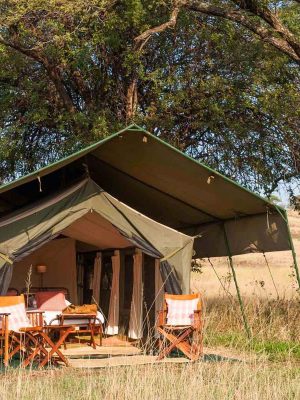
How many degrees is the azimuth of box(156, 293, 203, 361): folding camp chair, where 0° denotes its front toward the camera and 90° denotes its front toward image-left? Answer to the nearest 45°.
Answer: approximately 0°

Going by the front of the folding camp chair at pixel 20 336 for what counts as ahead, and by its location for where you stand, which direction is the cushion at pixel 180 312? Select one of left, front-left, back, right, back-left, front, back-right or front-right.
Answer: front-left

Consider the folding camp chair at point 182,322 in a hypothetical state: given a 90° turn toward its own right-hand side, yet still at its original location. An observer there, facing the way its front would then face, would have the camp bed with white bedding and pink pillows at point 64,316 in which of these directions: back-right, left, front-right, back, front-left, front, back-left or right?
front-right

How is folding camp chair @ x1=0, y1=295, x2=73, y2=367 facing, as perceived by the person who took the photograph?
facing the viewer and to the right of the viewer
